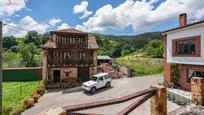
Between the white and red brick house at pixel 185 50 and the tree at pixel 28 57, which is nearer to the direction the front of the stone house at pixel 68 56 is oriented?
the white and red brick house

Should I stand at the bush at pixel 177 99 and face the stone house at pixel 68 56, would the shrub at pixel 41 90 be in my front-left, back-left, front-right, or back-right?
front-left

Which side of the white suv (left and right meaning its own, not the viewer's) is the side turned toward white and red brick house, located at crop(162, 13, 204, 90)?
left

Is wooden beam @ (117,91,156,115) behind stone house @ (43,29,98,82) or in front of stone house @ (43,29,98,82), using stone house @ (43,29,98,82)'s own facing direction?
in front

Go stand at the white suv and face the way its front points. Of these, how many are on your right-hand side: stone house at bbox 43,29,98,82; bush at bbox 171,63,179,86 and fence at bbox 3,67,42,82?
2

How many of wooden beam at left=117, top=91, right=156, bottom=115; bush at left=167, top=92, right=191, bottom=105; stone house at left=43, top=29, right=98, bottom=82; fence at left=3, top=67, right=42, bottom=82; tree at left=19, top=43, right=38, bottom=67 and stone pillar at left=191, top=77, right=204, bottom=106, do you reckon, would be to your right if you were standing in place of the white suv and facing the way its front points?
3

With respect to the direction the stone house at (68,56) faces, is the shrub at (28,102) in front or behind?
in front

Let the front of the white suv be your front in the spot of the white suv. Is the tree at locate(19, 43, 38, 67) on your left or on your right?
on your right

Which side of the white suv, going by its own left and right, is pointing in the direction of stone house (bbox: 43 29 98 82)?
right

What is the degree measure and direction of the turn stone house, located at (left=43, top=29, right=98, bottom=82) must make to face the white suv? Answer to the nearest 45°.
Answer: approximately 45° to its left

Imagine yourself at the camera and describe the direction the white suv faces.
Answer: facing the viewer and to the left of the viewer

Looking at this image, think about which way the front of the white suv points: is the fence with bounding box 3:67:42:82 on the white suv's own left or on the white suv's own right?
on the white suv's own right

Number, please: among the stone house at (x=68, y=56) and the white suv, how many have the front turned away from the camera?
0

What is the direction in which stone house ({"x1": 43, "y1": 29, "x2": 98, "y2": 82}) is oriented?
toward the camera

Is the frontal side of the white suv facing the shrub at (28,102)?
yes
